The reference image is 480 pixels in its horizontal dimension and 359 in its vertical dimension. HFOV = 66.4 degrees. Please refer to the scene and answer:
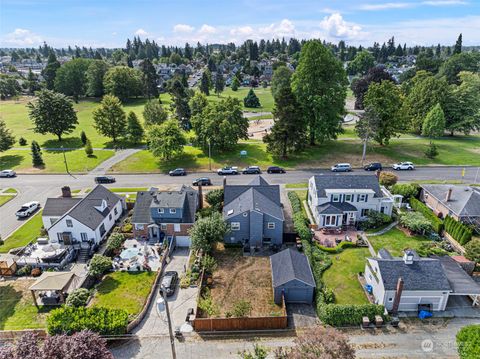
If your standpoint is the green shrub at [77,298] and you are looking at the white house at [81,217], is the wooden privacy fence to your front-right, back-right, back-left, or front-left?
back-right

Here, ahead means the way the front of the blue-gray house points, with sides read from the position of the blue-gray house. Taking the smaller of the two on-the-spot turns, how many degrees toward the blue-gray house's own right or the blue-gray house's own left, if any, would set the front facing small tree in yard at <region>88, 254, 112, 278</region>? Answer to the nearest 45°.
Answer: approximately 135° to the blue-gray house's own left

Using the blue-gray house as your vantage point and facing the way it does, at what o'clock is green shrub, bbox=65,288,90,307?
The green shrub is roughly at 8 o'clock from the blue-gray house.

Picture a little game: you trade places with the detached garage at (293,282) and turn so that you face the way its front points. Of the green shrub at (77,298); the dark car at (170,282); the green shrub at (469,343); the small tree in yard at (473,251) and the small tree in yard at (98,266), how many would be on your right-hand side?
3

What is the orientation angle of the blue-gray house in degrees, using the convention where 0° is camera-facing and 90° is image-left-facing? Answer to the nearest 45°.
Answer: approximately 180°

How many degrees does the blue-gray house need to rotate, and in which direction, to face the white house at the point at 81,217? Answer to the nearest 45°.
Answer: approximately 90° to its left

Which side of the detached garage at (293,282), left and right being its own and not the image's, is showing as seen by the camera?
front

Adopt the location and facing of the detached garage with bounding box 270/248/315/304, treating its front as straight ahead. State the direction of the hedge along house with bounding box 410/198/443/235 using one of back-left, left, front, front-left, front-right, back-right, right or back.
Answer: back-left

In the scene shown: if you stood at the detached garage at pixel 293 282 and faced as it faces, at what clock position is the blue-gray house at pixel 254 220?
The blue-gray house is roughly at 5 o'clock from the detached garage.

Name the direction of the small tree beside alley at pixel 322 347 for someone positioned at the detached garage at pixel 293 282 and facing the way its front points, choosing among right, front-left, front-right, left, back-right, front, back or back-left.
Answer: front

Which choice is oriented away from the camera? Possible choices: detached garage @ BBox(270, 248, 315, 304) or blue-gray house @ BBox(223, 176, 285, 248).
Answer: the blue-gray house

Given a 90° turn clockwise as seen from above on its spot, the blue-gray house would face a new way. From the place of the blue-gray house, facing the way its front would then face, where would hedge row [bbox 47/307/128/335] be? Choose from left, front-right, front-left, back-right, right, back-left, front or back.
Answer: back-right

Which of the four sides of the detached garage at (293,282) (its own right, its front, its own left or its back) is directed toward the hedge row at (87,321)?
right

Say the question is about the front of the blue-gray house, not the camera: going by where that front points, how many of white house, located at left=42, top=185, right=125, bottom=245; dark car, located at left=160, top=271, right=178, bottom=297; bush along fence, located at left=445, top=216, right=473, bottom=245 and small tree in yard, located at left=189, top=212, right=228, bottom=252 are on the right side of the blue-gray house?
1

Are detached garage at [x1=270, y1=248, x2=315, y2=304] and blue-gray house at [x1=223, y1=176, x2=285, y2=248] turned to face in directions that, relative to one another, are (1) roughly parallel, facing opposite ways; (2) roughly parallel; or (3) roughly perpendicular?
roughly parallel, facing opposite ways

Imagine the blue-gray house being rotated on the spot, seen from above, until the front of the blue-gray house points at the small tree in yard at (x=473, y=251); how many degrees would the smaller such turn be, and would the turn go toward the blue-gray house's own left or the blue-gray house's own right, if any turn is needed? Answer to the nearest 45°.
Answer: approximately 90° to the blue-gray house's own right

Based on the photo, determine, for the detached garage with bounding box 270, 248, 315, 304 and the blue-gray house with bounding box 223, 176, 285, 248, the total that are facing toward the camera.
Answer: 1

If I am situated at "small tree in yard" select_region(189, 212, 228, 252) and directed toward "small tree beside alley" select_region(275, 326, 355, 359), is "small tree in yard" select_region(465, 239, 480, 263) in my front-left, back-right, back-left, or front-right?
front-left

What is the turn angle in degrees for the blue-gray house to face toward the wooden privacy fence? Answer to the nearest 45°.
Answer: approximately 180°
